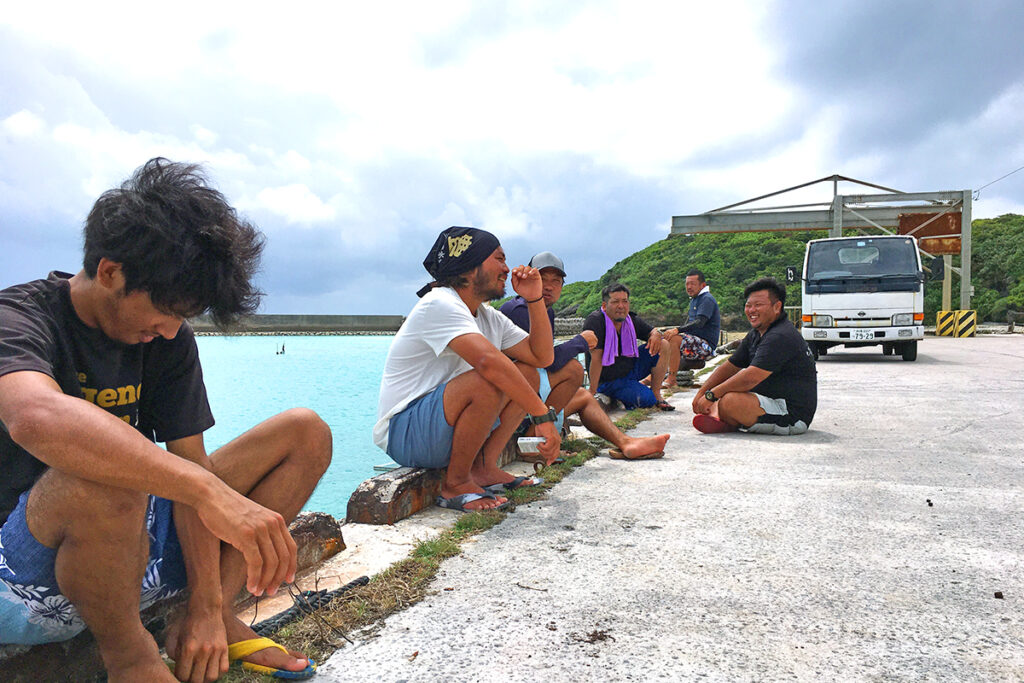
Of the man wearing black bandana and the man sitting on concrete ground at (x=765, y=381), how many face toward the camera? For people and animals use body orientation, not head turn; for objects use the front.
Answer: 0

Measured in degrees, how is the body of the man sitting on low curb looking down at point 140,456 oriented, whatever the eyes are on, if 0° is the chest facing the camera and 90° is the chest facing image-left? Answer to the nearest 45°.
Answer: approximately 315°

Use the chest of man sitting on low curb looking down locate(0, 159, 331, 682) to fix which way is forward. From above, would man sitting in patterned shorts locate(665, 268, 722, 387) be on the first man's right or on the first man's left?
on the first man's left

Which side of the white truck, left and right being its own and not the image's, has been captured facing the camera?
front

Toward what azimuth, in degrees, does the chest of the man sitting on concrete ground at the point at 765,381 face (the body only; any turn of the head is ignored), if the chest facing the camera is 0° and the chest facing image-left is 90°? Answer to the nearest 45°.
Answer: approximately 90°

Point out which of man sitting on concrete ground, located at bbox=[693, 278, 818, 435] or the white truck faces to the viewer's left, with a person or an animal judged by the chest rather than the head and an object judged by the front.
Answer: the man sitting on concrete ground

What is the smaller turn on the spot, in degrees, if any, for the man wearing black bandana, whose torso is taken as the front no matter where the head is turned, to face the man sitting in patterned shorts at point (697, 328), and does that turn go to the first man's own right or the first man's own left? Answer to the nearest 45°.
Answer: approximately 45° to the first man's own left

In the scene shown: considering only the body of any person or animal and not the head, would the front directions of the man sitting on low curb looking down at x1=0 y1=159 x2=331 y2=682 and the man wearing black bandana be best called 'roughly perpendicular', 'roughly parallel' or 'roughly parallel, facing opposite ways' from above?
roughly parallel

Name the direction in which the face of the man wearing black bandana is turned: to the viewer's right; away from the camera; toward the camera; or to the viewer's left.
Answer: to the viewer's right

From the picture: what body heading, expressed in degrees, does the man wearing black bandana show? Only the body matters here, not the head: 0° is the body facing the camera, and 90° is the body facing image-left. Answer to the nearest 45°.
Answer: approximately 270°

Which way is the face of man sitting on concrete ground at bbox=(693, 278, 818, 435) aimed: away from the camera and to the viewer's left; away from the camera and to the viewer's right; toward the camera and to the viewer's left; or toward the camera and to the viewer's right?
toward the camera and to the viewer's left
